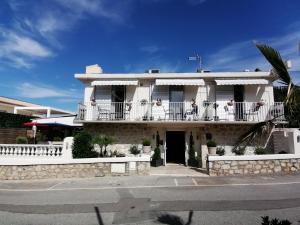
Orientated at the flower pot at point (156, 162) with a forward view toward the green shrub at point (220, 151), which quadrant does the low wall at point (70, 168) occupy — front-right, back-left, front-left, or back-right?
back-right

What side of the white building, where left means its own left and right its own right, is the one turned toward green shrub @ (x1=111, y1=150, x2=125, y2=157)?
front

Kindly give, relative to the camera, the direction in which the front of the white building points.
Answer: facing the viewer

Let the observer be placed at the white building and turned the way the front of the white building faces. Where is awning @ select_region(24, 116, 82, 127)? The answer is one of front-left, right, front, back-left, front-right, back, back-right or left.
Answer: right

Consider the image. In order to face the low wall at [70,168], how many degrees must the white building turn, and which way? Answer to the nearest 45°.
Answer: approximately 45° to its right
